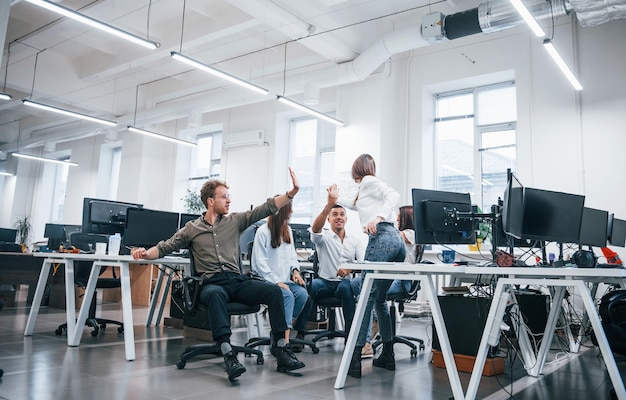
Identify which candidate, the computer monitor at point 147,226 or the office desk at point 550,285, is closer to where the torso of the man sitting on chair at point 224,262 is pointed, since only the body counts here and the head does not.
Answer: the office desk

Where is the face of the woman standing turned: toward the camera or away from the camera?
away from the camera

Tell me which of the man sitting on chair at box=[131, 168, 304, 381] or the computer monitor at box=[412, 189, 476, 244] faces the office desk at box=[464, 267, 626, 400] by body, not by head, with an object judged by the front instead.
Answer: the man sitting on chair

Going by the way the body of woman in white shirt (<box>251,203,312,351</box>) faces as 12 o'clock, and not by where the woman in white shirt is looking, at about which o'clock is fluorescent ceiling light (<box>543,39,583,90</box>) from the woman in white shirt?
The fluorescent ceiling light is roughly at 10 o'clock from the woman in white shirt.

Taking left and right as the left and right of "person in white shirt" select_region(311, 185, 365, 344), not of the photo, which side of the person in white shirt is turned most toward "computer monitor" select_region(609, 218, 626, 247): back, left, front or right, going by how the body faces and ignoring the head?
left

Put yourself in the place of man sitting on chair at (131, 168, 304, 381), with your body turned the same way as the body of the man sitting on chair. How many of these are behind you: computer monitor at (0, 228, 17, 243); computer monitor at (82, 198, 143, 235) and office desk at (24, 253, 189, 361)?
3

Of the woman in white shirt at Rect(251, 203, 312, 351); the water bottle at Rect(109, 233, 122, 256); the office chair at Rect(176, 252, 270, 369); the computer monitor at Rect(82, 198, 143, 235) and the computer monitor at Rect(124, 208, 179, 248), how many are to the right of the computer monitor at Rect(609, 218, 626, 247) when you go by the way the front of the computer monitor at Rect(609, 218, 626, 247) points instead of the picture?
5

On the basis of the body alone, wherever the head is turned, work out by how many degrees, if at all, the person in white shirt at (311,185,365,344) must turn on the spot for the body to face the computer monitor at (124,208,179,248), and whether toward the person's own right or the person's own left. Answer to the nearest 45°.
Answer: approximately 90° to the person's own right

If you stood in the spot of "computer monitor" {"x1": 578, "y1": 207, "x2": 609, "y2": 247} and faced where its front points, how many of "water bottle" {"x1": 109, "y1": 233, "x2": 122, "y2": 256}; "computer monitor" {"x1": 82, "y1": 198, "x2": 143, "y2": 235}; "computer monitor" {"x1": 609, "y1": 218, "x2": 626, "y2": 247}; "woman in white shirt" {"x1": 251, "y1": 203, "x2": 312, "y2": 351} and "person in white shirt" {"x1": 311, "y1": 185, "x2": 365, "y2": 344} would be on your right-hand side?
4

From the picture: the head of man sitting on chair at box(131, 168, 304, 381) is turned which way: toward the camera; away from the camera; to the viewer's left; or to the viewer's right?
to the viewer's right

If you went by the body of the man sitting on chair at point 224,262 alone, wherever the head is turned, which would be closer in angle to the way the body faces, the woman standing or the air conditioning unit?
the woman standing

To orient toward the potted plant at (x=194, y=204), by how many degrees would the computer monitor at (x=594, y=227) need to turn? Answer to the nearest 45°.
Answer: approximately 135° to its right

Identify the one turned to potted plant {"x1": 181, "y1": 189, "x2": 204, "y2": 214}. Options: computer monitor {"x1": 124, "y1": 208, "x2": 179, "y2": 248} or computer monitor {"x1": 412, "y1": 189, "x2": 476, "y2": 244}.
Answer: computer monitor {"x1": 412, "y1": 189, "x2": 476, "y2": 244}

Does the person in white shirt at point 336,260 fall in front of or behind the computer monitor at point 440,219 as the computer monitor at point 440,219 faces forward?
in front

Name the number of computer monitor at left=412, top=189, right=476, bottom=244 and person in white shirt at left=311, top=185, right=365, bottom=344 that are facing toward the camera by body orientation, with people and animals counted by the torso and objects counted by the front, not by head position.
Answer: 1
